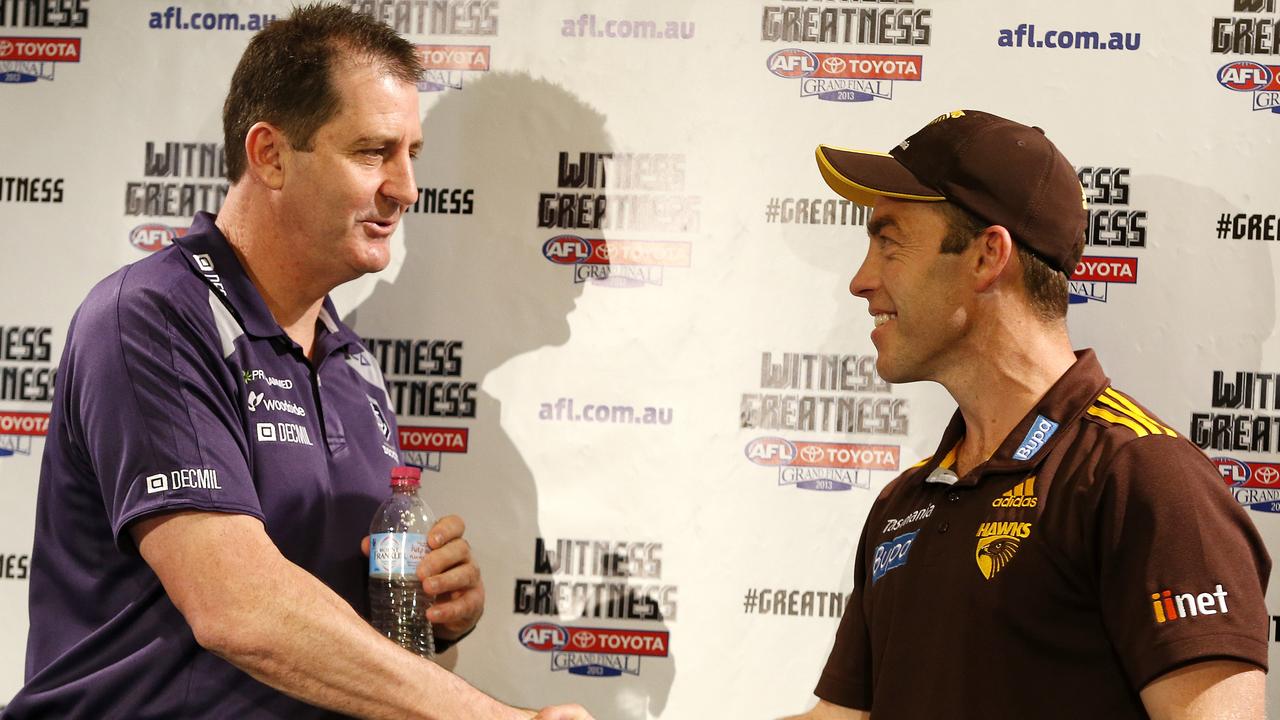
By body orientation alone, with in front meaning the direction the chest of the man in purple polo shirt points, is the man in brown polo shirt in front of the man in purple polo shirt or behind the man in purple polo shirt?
in front

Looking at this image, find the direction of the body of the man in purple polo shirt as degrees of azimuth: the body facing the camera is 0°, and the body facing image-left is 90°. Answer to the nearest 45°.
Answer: approximately 315°

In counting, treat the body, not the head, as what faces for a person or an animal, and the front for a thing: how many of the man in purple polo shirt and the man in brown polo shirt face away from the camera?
0

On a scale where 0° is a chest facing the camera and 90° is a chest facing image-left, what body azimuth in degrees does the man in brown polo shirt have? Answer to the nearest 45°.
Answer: approximately 45°

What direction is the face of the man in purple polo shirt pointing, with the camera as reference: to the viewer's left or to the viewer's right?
to the viewer's right

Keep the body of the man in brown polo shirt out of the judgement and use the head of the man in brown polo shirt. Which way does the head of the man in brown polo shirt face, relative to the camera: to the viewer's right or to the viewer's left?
to the viewer's left

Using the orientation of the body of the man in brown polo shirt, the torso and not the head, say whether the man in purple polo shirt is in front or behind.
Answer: in front
